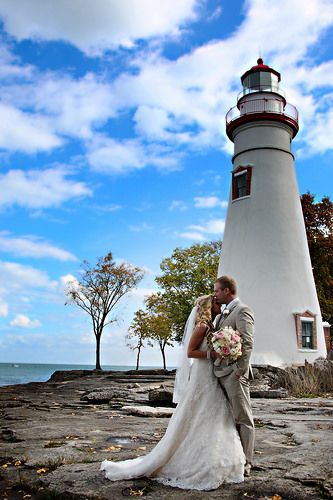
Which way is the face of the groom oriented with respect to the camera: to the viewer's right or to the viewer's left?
to the viewer's left

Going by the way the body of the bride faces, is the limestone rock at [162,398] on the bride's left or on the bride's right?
on the bride's left

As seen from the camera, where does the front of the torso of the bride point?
to the viewer's right

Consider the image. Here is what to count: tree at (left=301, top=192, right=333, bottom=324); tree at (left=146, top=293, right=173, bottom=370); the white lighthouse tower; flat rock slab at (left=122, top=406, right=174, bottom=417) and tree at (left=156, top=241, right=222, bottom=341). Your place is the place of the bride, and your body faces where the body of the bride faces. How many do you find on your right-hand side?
0

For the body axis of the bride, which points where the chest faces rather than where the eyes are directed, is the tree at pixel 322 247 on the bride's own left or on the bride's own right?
on the bride's own left

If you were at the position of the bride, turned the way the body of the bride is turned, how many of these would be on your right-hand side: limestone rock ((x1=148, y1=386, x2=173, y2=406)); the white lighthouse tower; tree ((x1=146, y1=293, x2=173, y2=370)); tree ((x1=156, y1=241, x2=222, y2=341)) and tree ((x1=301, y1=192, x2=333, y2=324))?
0

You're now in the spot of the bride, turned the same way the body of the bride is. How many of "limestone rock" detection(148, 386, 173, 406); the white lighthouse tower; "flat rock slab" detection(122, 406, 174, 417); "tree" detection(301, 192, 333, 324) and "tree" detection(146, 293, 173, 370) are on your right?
0

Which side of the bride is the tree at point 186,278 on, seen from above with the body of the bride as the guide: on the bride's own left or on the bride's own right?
on the bride's own left

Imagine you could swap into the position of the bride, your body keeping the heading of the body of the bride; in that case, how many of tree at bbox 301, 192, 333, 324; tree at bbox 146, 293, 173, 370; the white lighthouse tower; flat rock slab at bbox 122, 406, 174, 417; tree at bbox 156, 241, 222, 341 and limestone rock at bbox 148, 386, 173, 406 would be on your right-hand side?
0

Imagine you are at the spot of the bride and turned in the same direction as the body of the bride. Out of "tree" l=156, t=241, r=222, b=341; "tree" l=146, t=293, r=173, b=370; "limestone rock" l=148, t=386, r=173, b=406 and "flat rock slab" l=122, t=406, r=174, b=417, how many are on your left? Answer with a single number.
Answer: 4

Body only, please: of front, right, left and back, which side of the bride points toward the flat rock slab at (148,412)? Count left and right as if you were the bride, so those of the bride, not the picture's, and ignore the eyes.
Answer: left

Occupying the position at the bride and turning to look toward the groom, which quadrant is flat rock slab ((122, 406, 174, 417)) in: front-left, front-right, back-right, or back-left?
back-left

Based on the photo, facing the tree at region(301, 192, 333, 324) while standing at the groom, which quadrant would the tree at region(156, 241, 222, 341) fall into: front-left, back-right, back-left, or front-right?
front-left

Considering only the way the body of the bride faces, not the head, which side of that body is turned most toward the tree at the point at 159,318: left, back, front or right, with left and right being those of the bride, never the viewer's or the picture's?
left

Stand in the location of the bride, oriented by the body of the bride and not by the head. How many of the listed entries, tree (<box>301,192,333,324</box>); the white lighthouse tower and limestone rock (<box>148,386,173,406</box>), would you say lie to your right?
0

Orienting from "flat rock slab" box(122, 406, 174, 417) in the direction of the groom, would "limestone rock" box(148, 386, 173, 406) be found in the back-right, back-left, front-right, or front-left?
back-left
